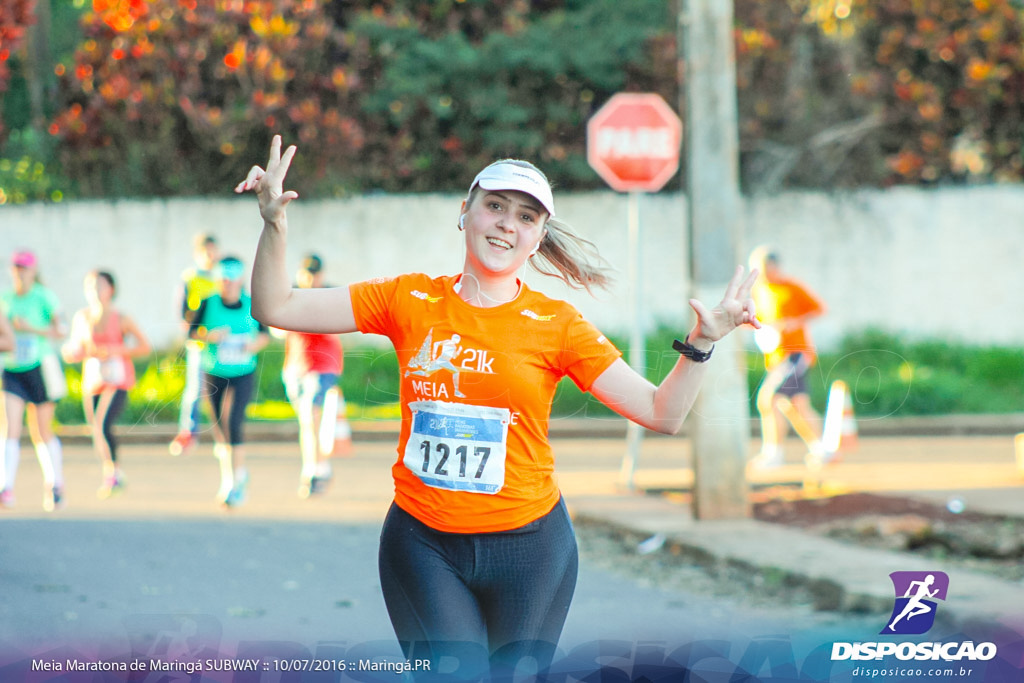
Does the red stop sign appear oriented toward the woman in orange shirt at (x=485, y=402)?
yes

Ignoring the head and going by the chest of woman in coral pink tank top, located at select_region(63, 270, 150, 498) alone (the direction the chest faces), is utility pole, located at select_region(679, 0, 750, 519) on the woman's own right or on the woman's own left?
on the woman's own left

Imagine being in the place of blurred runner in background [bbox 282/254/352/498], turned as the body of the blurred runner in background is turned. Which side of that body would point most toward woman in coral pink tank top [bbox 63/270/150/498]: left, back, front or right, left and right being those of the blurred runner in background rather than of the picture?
right
